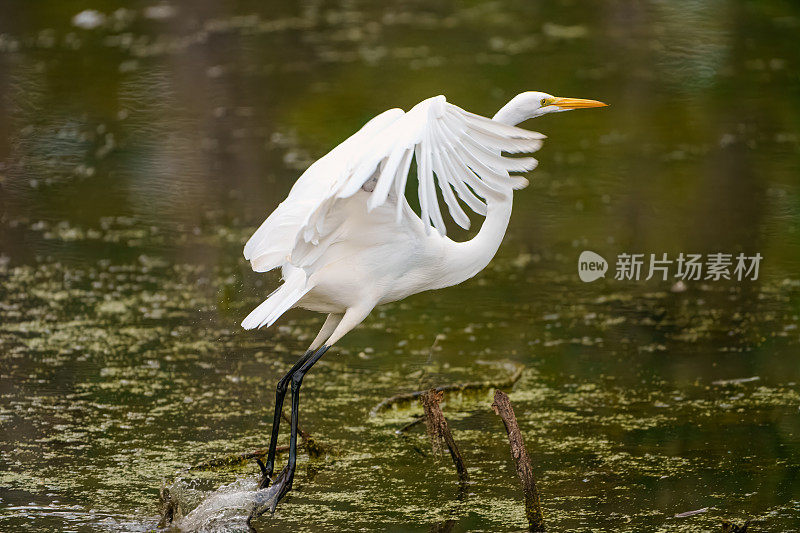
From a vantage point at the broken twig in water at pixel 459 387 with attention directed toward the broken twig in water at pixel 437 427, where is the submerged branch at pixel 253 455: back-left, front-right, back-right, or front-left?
front-right

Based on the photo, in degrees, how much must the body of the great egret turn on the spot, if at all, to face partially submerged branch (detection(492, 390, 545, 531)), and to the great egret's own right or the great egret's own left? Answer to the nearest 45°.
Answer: approximately 45° to the great egret's own right

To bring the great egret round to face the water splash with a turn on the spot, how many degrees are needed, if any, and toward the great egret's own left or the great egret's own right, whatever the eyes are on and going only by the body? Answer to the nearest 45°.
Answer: approximately 135° to the great egret's own right

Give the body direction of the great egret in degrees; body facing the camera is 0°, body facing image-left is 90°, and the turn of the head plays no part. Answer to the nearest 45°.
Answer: approximately 270°

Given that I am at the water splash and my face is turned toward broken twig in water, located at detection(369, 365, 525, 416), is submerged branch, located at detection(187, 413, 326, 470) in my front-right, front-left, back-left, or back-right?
front-left

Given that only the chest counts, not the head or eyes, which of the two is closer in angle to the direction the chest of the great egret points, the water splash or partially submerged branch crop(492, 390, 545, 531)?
the partially submerged branch
